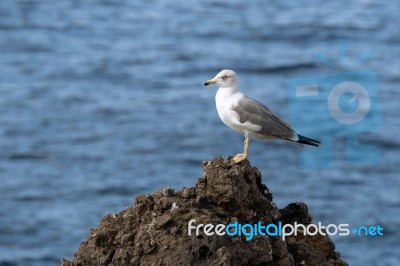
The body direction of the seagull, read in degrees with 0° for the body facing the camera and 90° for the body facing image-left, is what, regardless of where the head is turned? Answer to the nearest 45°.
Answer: approximately 90°
